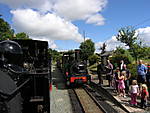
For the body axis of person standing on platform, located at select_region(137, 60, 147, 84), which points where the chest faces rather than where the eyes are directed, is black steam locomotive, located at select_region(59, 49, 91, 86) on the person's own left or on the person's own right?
on the person's own right

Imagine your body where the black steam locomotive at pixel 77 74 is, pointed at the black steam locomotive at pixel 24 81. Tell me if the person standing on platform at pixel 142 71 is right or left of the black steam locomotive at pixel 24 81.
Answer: left

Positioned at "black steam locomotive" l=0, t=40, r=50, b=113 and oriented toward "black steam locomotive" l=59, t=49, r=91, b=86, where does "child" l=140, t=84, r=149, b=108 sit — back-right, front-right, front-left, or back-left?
front-right

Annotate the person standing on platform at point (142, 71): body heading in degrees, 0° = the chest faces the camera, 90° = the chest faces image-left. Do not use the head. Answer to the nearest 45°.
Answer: approximately 45°

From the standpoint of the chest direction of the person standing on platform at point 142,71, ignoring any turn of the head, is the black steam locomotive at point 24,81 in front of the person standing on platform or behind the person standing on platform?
in front

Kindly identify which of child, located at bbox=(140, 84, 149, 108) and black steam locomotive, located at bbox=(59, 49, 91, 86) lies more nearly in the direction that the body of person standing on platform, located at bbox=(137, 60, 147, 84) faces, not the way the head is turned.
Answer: the child

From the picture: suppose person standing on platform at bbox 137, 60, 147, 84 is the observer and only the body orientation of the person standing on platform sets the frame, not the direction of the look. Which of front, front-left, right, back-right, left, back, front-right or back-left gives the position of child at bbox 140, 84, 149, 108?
front-left
